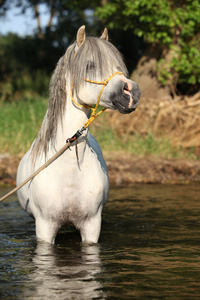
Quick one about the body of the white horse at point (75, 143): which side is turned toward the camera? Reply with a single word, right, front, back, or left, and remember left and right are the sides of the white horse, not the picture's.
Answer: front
